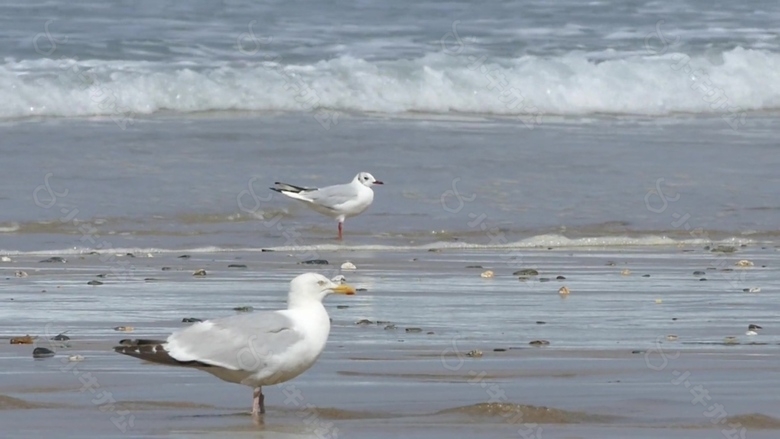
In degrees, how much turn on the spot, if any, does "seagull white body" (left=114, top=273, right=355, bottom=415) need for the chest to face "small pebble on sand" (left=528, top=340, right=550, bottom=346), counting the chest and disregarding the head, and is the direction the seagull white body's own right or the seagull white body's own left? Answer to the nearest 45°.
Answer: approximately 45° to the seagull white body's own left

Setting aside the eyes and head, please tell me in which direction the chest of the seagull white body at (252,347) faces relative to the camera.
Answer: to the viewer's right

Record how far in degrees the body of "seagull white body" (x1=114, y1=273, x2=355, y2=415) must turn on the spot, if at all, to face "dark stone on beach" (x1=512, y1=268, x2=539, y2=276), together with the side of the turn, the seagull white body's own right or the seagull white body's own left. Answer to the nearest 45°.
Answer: approximately 45° to the seagull white body's own left

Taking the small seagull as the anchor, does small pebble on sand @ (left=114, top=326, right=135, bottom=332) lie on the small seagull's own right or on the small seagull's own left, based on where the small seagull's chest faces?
on the small seagull's own right

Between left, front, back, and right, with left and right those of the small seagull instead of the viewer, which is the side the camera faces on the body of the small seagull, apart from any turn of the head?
right

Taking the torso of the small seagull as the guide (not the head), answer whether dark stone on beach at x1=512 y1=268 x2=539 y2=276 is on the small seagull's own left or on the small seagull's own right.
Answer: on the small seagull's own right

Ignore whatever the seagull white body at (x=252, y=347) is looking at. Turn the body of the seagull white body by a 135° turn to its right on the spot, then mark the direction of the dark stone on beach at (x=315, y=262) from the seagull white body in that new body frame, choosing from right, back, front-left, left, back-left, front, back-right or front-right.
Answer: back-right
